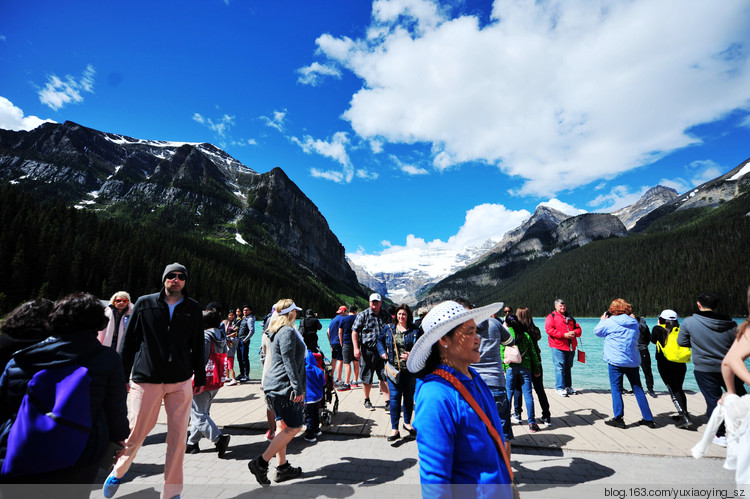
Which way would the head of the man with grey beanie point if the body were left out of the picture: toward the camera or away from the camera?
toward the camera

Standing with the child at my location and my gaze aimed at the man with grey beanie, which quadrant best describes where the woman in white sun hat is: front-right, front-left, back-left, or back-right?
front-left

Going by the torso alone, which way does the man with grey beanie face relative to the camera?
toward the camera

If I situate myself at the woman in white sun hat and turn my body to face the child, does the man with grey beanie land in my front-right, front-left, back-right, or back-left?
front-left

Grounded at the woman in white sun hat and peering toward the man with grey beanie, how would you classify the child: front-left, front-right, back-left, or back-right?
front-right

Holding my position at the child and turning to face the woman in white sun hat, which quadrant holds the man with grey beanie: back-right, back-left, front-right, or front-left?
front-right

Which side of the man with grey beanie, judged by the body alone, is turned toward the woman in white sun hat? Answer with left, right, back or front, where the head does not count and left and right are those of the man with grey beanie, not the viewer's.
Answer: front

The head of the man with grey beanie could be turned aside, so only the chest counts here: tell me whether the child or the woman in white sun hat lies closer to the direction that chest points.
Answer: the woman in white sun hat

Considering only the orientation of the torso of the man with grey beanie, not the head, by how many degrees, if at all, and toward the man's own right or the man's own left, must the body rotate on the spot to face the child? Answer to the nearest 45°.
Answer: approximately 135° to the man's own left
